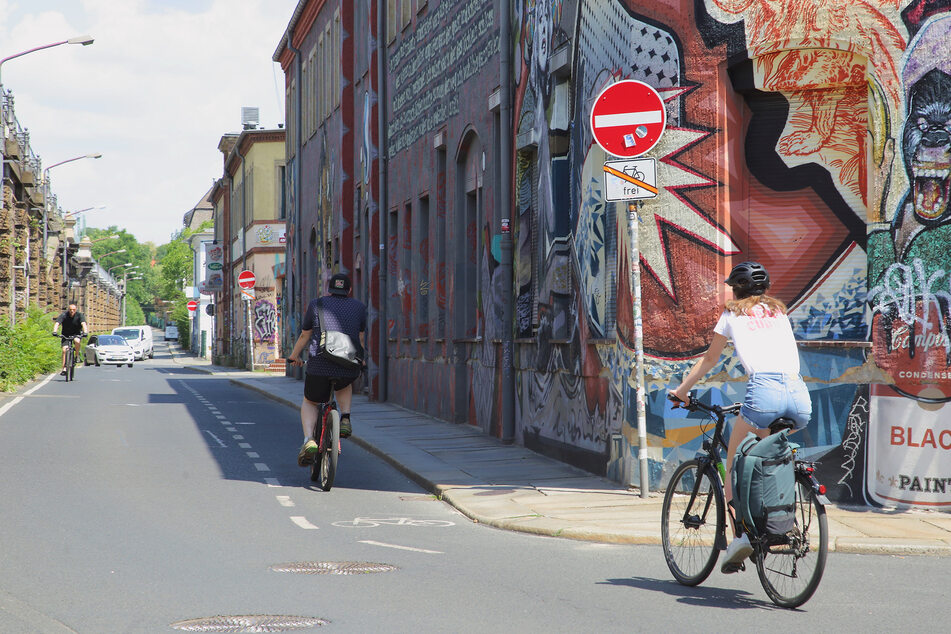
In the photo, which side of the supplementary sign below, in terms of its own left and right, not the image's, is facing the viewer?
front

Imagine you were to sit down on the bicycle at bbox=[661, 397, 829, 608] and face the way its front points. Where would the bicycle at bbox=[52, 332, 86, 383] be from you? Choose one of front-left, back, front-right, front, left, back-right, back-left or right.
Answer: front

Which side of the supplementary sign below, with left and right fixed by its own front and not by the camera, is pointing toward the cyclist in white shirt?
front

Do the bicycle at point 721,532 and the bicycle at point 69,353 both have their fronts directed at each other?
yes

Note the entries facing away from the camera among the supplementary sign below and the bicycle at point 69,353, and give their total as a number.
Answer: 0

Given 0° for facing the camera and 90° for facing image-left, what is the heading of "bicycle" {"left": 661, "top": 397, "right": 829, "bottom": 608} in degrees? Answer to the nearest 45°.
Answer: approximately 135°

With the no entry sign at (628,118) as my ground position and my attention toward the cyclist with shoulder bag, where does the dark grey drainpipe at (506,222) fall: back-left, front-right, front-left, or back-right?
front-right

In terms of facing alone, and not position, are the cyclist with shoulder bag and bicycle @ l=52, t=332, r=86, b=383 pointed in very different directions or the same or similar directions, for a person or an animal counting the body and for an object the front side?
very different directions

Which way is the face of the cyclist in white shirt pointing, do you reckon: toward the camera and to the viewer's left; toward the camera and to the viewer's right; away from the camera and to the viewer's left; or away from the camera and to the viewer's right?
away from the camera and to the viewer's left

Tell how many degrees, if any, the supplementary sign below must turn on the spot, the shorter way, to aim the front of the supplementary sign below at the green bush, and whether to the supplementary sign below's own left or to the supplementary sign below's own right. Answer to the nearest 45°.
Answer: approximately 135° to the supplementary sign below's own right

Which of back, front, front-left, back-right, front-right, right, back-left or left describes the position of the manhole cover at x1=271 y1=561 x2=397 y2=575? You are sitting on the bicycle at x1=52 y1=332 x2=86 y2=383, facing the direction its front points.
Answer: front

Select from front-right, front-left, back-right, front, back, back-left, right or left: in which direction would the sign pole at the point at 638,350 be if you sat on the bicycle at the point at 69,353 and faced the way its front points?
front

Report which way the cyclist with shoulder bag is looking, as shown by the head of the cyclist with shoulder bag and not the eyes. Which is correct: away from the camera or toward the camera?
away from the camera

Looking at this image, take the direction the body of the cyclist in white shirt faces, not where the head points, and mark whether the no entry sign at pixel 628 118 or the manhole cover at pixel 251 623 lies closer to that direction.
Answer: the no entry sign

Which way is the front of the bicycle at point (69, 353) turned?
toward the camera

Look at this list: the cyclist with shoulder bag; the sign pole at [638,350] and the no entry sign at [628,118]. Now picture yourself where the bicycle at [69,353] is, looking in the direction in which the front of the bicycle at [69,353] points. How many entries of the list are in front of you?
3

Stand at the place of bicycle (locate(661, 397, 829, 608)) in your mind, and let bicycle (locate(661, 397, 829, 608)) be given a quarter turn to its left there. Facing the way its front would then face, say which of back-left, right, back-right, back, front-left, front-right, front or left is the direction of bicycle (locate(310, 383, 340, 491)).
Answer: right

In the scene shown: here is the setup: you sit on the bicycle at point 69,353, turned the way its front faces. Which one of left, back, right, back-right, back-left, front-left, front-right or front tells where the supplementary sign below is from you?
front

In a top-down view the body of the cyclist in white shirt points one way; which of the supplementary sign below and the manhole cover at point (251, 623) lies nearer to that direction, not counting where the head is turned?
the supplementary sign below
